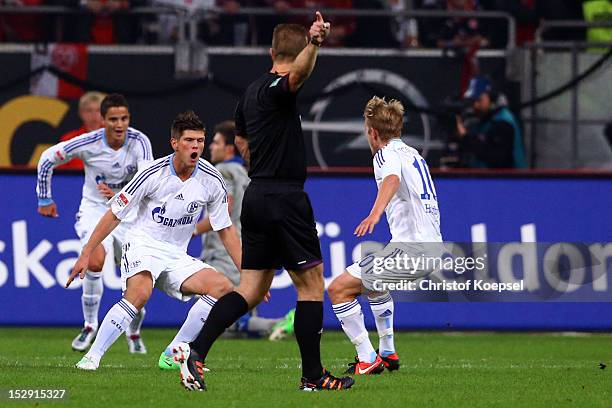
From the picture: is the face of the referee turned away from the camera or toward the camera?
away from the camera

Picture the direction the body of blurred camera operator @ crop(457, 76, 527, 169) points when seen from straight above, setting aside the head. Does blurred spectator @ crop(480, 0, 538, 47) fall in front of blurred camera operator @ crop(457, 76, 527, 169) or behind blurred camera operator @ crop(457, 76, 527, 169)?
behind

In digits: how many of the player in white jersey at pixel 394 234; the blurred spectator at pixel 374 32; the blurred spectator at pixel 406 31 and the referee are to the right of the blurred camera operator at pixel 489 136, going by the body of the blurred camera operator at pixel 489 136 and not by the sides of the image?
2

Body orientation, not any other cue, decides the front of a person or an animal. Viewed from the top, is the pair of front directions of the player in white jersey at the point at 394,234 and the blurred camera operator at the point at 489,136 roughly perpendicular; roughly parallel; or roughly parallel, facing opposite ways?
roughly perpendicular

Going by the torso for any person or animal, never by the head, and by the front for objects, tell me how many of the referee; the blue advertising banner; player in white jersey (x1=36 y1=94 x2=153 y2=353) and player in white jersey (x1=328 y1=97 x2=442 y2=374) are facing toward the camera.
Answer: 2

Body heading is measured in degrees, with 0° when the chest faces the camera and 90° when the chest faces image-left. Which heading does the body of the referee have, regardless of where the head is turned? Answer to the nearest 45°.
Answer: approximately 225°

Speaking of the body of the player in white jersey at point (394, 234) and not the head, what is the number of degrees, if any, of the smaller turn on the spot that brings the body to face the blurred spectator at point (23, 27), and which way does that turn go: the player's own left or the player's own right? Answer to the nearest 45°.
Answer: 0° — they already face them

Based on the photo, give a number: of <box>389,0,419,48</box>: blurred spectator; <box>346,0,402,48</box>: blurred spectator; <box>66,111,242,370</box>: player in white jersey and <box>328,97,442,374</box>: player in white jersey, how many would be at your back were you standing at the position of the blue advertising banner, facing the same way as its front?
2

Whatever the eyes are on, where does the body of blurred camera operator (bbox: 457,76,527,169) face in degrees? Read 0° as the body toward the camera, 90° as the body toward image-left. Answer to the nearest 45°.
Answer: approximately 45°

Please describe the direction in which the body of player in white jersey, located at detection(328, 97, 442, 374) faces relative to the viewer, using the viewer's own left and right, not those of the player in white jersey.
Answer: facing away from the viewer and to the left of the viewer

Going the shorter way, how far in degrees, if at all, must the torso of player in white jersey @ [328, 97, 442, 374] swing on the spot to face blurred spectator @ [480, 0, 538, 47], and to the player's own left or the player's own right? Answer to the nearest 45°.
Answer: approximately 45° to the player's own right
